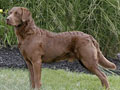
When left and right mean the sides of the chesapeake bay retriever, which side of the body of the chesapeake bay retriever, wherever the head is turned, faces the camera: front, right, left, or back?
left
